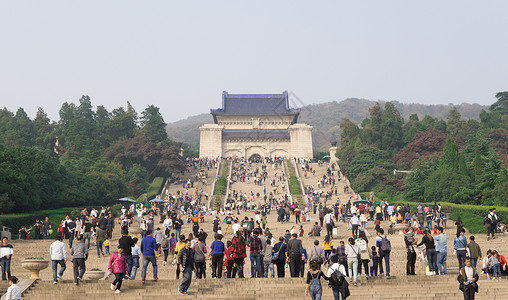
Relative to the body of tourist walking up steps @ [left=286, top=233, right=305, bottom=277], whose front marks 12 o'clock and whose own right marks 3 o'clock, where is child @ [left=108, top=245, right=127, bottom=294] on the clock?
The child is roughly at 8 o'clock from the tourist walking up steps.

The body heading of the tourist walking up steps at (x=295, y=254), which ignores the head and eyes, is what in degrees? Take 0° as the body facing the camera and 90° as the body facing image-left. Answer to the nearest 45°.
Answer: approximately 180°

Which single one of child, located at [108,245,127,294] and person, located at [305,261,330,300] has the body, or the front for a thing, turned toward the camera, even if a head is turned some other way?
the child

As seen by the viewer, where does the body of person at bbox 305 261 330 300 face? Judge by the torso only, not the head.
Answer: away from the camera

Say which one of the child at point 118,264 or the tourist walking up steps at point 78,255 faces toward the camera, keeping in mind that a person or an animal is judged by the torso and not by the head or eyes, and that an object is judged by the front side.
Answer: the child

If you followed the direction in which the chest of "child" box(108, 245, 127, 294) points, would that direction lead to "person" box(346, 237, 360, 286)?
no

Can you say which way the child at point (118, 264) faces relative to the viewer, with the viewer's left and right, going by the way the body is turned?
facing the viewer

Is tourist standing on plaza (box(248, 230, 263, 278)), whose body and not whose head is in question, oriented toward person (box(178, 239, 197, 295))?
no

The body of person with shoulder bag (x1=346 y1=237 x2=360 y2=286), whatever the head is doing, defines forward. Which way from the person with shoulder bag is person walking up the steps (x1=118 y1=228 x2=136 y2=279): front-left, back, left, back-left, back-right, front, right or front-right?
left

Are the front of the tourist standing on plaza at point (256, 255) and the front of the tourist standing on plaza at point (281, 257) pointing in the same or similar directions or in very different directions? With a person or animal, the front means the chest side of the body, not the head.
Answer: same or similar directions

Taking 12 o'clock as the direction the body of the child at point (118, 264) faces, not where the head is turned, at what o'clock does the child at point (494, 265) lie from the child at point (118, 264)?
the child at point (494, 265) is roughly at 9 o'clock from the child at point (118, 264).
